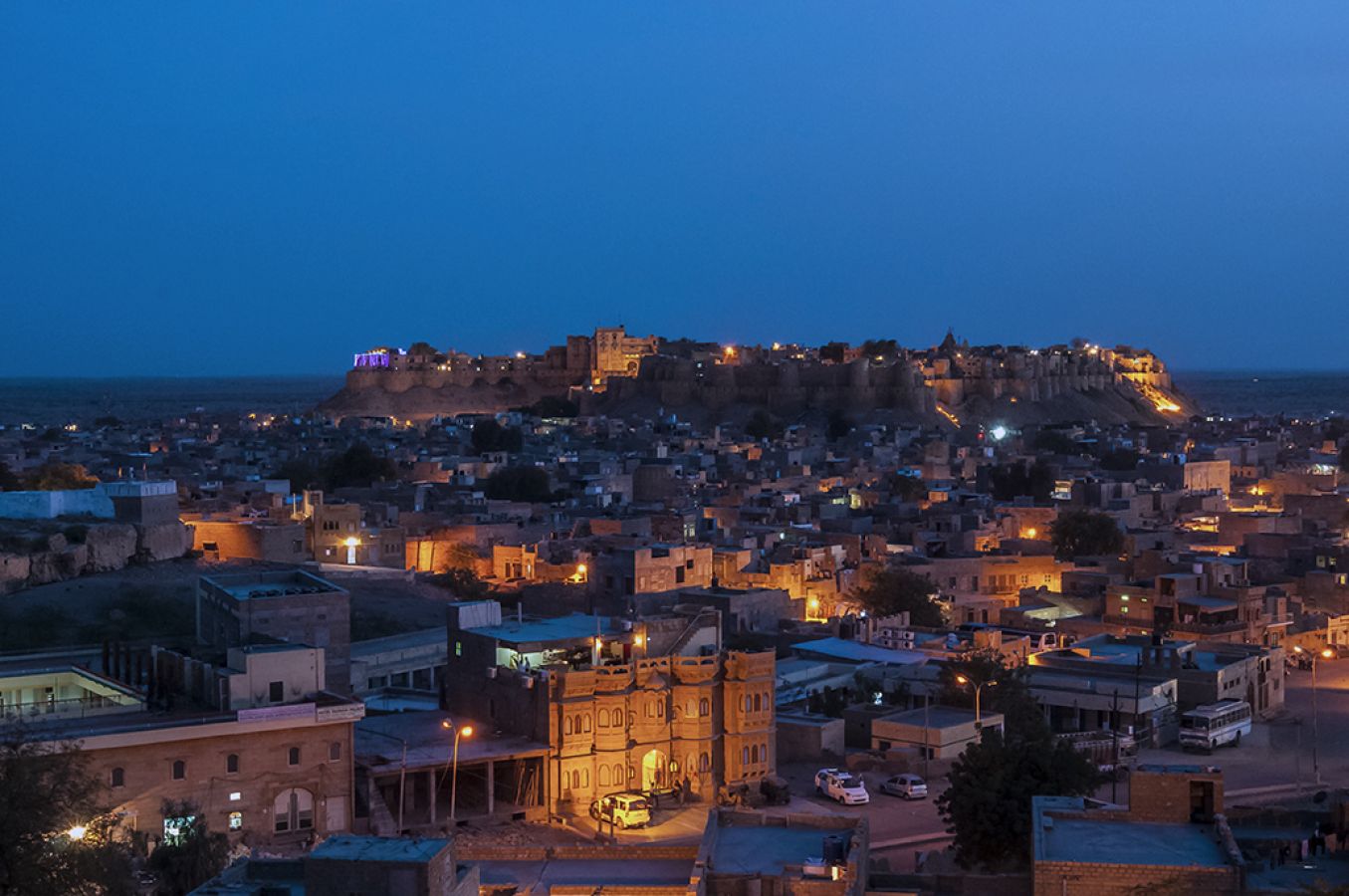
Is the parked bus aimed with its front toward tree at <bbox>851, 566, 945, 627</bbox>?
no

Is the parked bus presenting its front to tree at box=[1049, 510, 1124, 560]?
no
